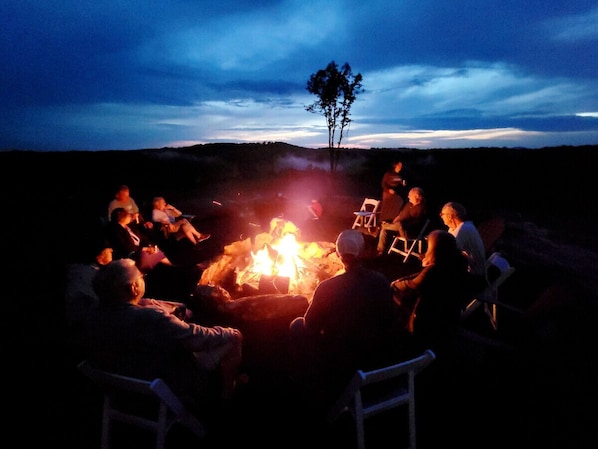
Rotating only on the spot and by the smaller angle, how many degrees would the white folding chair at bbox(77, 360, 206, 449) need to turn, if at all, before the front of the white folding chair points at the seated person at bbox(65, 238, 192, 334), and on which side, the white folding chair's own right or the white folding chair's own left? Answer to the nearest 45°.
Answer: approximately 45° to the white folding chair's own left

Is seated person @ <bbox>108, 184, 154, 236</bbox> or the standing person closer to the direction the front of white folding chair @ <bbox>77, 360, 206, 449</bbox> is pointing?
the standing person

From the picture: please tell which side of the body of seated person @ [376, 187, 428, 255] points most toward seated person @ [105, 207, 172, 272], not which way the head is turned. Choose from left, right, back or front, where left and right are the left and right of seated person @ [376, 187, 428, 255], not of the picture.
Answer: front

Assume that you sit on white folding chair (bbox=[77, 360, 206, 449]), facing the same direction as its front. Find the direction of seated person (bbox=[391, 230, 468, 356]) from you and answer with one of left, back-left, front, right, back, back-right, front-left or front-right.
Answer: front-right

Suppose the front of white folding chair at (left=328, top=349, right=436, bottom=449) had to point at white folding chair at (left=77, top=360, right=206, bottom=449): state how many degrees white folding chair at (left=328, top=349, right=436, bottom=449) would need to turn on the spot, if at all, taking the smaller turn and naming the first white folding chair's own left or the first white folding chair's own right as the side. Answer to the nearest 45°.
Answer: approximately 45° to the first white folding chair's own left

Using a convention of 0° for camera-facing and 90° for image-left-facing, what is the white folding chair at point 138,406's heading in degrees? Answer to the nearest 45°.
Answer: approximately 225°

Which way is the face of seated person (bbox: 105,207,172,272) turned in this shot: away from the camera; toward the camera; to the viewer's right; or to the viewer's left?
to the viewer's right

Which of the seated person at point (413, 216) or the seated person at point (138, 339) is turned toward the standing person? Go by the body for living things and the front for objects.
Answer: the seated person at point (138, 339)

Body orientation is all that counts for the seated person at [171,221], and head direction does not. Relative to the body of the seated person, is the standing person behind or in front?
in front

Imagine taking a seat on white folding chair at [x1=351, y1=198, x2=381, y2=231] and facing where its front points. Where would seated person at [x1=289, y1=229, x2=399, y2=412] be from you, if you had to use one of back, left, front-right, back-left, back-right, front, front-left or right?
front-left

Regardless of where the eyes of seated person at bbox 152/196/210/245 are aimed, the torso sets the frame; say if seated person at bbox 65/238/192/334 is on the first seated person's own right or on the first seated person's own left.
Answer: on the first seated person's own right

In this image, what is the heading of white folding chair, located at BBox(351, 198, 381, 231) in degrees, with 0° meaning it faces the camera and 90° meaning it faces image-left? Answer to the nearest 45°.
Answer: approximately 45°

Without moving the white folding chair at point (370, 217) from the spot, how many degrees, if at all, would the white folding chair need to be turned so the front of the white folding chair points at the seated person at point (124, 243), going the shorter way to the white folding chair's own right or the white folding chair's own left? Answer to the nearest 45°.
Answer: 0° — it already faces them

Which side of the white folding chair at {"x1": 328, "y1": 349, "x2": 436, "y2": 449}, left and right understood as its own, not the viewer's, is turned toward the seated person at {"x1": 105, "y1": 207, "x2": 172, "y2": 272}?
front

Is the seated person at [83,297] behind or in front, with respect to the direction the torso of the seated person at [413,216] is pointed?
in front

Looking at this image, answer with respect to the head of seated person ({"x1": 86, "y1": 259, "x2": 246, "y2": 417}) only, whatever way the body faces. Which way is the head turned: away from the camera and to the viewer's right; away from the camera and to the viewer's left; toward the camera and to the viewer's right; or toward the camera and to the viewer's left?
away from the camera and to the viewer's right

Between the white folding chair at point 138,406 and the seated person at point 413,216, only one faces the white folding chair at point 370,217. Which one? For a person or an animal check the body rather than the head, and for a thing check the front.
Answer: the white folding chair at point 138,406
